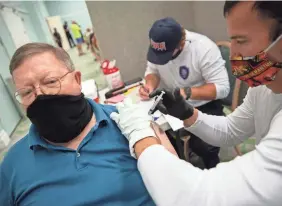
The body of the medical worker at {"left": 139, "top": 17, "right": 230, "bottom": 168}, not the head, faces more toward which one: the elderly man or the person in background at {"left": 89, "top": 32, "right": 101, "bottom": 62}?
the elderly man

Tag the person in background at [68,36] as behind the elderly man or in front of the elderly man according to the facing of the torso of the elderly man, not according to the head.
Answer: behind

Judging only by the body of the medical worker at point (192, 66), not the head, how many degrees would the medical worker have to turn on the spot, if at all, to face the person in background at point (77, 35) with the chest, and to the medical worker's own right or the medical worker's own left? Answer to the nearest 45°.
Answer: approximately 90° to the medical worker's own right

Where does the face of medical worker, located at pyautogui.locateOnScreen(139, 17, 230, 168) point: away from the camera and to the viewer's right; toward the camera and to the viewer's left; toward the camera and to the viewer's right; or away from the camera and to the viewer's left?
toward the camera and to the viewer's left

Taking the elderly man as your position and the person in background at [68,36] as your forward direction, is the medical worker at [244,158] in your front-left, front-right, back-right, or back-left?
back-right

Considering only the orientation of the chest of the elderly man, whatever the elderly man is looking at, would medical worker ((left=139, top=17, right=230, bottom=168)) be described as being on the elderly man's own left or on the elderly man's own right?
on the elderly man's own left

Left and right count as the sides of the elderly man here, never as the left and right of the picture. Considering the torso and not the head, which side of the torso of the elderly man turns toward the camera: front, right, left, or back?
front

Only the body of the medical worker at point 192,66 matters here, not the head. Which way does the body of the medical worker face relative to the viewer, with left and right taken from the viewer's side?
facing the viewer and to the left of the viewer

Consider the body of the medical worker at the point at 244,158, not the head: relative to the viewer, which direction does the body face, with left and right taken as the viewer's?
facing to the left of the viewer

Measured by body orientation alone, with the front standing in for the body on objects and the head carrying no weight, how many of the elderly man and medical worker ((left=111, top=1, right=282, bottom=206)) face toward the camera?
1

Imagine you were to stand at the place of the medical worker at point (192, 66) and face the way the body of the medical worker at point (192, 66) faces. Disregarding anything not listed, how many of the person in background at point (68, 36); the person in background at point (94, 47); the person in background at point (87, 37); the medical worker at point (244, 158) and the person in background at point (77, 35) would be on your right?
4
